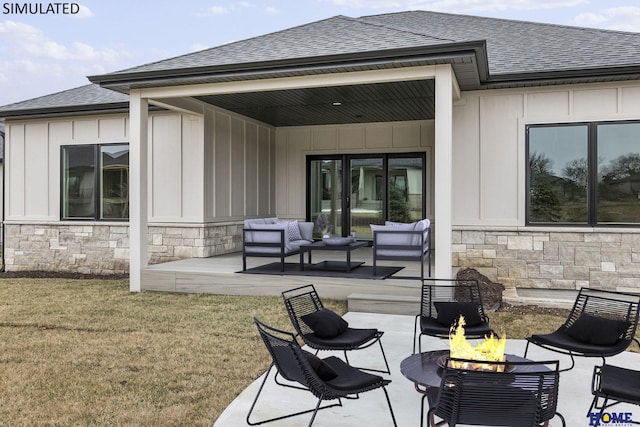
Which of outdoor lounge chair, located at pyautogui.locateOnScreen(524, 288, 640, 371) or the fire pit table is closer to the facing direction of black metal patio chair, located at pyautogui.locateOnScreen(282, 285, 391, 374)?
the fire pit table

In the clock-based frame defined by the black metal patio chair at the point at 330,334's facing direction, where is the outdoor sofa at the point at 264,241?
The outdoor sofa is roughly at 7 o'clock from the black metal patio chair.

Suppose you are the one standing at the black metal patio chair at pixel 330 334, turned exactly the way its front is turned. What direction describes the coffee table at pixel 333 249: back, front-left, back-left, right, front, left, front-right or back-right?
back-left

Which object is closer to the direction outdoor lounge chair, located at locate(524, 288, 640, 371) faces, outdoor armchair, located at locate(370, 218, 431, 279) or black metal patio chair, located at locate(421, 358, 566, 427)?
the black metal patio chair

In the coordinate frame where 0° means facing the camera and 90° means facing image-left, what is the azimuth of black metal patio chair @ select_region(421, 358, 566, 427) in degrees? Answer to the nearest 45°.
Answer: approximately 180°

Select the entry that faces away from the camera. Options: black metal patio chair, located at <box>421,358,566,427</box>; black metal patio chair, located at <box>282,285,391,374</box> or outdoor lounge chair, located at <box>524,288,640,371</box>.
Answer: black metal patio chair, located at <box>421,358,566,427</box>

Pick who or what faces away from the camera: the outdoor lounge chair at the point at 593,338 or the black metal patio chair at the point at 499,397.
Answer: the black metal patio chair

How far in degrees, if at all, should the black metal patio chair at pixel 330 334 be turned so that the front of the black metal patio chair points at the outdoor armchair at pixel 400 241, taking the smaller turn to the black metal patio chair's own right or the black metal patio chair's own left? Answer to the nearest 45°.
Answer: approximately 135° to the black metal patio chair's own left

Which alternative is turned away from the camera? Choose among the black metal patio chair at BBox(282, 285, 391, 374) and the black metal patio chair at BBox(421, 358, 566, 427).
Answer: the black metal patio chair at BBox(421, 358, 566, 427)

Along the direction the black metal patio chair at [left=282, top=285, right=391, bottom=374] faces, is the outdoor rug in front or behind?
behind

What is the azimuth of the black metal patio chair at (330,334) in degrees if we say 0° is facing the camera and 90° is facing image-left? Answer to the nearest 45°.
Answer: approximately 315°

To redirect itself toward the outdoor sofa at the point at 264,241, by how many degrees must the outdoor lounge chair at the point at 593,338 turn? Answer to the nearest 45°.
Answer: approximately 90° to its right

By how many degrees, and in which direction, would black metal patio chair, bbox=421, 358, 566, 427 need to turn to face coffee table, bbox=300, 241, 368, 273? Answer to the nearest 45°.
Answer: approximately 45° to its left
